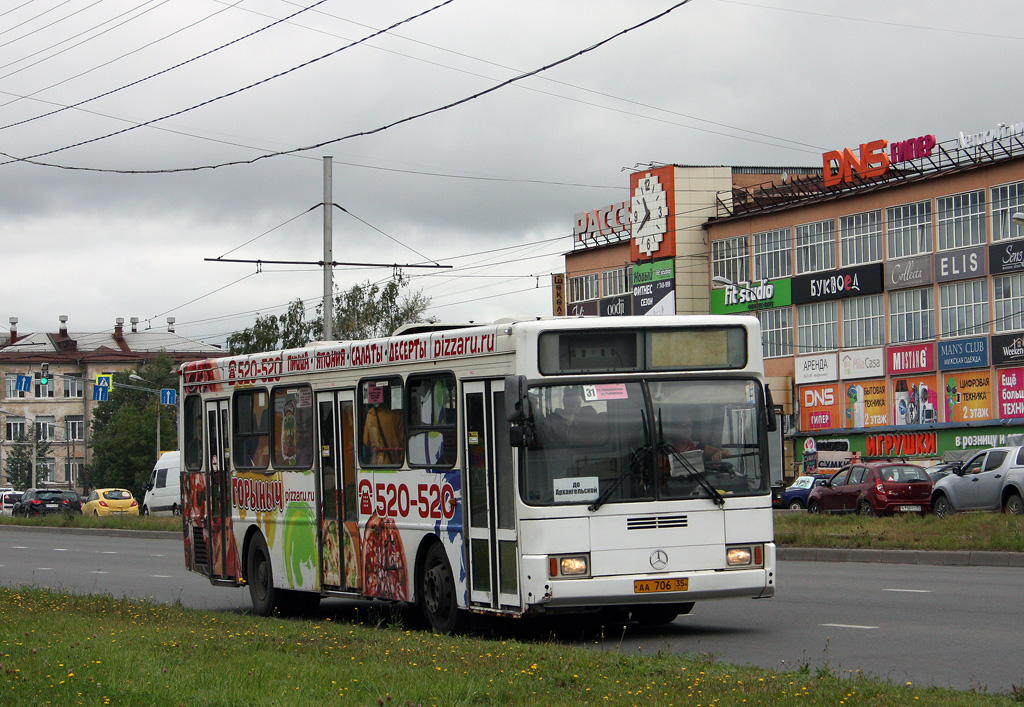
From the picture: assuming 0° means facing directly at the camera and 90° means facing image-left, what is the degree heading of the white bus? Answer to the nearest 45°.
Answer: approximately 315°

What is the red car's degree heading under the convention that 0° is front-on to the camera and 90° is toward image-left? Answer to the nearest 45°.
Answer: approximately 135°

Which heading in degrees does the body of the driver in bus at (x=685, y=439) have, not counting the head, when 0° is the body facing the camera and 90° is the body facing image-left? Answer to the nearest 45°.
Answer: approximately 315°

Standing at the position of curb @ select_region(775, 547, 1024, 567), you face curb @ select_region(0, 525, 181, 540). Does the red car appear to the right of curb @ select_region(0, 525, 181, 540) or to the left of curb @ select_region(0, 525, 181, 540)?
right

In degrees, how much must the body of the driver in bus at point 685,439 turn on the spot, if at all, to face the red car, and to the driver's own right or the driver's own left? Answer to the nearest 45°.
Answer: approximately 135° to the driver's own left

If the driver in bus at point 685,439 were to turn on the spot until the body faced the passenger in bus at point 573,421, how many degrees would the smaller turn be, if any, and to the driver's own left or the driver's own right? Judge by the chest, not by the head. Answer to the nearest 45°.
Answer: approximately 135° to the driver's own right

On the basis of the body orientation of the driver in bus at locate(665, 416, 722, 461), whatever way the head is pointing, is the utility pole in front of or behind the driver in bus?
behind

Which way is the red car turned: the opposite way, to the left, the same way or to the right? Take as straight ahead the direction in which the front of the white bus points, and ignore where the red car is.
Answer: the opposite way

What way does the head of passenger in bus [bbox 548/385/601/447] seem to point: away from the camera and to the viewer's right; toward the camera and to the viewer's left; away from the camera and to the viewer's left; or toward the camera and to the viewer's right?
toward the camera and to the viewer's right

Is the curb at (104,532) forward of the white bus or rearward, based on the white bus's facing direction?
rearward

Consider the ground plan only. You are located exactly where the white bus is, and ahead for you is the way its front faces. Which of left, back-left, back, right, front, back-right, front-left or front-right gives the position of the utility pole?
back-left

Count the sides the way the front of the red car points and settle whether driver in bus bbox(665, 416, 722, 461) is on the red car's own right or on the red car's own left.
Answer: on the red car's own left

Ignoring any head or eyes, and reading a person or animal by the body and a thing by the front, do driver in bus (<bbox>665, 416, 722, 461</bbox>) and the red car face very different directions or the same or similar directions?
very different directions
